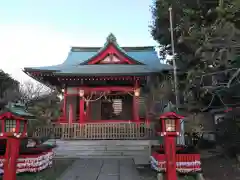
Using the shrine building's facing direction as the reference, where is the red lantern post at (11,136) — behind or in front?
in front

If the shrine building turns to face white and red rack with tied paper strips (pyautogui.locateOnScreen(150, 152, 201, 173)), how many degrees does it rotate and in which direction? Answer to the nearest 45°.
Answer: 0° — it already faces it

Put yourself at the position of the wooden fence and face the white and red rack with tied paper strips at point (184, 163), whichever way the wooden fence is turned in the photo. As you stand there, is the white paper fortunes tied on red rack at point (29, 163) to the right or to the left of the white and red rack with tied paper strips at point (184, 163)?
right

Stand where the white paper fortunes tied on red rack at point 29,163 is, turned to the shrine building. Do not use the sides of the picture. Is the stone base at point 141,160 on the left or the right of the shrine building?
right

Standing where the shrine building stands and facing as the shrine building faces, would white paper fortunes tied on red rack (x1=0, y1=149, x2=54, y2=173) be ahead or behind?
ahead

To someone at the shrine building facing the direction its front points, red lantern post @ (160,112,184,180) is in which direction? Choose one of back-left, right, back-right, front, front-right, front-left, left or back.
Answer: front

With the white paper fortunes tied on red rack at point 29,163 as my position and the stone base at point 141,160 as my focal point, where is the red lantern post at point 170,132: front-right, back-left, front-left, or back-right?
front-right

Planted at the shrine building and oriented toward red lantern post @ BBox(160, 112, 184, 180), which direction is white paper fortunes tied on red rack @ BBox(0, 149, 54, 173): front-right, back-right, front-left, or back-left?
front-right

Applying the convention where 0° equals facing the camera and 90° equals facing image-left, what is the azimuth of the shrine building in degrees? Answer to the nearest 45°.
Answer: approximately 0°
